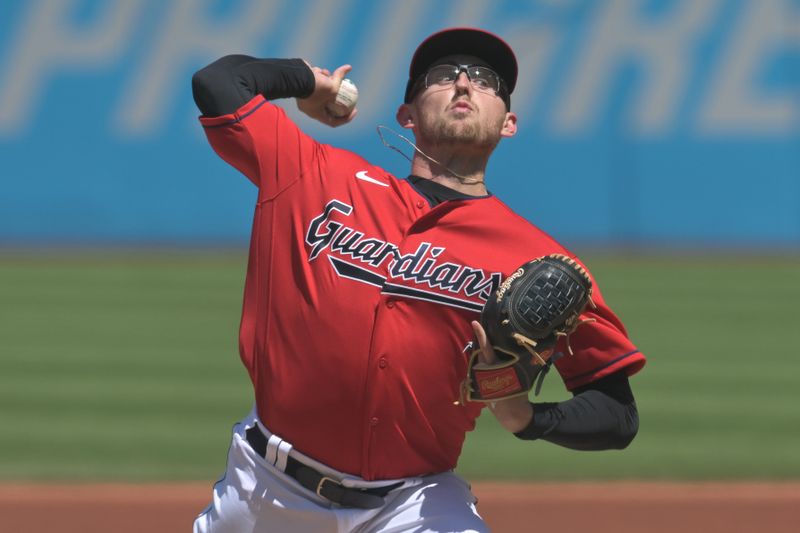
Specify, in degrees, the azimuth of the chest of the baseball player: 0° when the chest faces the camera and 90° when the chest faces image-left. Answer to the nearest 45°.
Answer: approximately 0°
